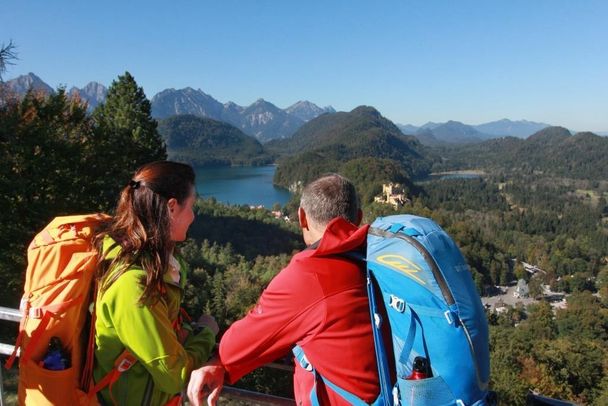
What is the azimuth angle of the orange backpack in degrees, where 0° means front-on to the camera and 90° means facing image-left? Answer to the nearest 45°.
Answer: approximately 45°

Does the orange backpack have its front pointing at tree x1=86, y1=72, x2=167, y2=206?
no

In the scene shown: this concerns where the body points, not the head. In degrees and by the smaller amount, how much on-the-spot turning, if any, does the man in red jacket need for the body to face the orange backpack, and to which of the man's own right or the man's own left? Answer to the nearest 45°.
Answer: approximately 45° to the man's own left

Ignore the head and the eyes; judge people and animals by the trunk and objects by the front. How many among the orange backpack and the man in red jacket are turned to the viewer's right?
0

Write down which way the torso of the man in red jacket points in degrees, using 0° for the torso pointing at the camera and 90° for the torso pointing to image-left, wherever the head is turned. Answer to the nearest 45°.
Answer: approximately 135°

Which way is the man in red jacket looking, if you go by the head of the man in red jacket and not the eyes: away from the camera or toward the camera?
away from the camera

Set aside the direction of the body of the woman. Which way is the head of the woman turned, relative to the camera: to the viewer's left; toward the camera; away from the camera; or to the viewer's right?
to the viewer's right

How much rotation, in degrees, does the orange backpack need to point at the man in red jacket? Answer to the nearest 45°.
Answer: approximately 180°
